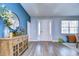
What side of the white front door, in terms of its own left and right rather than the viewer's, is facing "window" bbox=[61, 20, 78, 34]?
left

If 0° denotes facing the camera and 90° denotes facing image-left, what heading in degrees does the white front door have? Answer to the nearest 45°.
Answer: approximately 0°

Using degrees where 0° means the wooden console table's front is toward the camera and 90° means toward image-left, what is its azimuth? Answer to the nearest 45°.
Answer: approximately 315°

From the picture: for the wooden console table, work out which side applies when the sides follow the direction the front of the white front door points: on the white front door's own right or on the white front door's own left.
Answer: on the white front door's own right

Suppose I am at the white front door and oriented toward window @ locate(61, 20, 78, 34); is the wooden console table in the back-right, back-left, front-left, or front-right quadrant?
back-right
